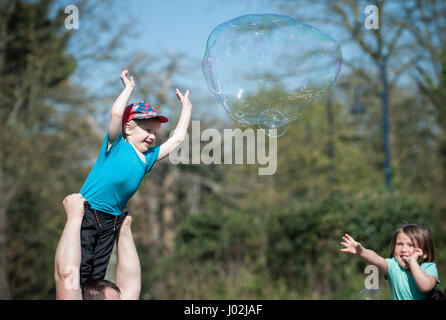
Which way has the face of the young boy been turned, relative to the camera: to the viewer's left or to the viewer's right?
to the viewer's right

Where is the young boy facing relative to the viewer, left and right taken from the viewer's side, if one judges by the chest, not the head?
facing the viewer and to the right of the viewer
